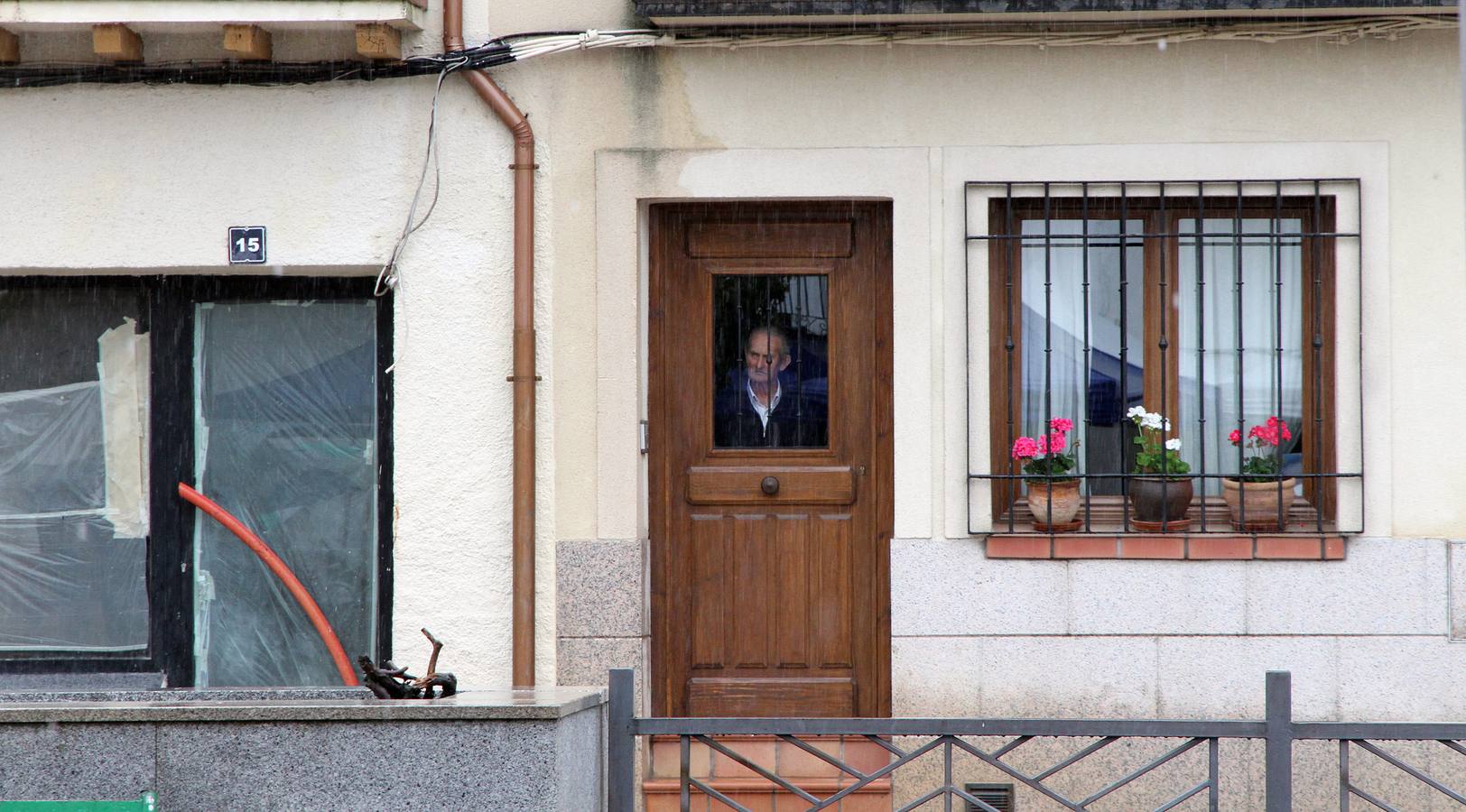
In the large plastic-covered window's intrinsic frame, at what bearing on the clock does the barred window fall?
The barred window is roughly at 10 o'clock from the large plastic-covered window.

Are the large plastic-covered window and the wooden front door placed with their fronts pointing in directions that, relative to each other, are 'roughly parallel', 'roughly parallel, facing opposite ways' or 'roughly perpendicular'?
roughly parallel

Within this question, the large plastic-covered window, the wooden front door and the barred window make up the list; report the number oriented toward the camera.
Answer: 3

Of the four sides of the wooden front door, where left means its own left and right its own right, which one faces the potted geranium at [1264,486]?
left

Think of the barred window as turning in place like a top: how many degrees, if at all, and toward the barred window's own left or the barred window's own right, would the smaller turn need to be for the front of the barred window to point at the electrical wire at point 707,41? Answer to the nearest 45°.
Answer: approximately 90° to the barred window's own right

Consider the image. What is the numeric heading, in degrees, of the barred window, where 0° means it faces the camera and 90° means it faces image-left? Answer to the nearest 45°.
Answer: approximately 0°

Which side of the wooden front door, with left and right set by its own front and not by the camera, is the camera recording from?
front

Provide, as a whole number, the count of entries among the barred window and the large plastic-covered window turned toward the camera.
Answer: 2

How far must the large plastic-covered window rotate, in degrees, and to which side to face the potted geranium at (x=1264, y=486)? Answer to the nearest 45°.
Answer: approximately 45° to its left

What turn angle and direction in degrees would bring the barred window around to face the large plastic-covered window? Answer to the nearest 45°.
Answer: approximately 90° to its right

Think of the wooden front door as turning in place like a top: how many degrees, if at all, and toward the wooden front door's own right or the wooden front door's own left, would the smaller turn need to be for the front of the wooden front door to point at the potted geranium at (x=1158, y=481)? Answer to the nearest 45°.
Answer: approximately 90° to the wooden front door's own left

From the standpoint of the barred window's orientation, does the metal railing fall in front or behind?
in front

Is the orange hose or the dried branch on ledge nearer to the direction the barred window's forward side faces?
the dried branch on ledge

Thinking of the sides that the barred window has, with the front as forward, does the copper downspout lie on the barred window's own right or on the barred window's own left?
on the barred window's own right

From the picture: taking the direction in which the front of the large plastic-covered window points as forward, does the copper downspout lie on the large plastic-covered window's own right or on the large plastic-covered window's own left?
on the large plastic-covered window's own left

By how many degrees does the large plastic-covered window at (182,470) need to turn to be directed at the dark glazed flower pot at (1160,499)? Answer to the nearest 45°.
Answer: approximately 45° to its left

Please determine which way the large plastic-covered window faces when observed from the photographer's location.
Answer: facing the viewer
